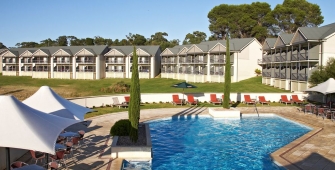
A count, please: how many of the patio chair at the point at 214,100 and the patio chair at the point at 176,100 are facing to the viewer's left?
0

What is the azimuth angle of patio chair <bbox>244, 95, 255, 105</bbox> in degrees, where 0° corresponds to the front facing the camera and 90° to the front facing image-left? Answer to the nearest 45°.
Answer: approximately 315°

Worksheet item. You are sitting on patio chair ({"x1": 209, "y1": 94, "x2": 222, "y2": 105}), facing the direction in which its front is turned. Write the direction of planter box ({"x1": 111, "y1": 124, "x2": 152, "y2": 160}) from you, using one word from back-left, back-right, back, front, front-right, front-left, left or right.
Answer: front-right

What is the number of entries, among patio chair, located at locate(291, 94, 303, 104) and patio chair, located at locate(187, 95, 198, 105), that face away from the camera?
0

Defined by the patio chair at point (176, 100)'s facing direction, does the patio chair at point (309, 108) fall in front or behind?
in front

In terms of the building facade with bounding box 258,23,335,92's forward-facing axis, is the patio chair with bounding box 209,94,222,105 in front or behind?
in front

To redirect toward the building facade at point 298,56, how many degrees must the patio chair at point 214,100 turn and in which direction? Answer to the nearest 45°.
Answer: approximately 90° to its left

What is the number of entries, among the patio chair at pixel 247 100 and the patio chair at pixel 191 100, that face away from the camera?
0

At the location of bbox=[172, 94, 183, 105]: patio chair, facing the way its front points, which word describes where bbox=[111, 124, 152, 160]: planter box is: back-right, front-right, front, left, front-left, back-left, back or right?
front-right

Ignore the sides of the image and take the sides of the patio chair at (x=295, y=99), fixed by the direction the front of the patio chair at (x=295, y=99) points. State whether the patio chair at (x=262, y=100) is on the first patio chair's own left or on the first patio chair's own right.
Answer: on the first patio chair's own right

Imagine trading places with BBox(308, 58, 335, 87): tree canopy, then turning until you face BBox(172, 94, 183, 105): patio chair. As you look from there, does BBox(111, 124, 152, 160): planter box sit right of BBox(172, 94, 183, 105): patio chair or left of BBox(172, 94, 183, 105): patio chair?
left

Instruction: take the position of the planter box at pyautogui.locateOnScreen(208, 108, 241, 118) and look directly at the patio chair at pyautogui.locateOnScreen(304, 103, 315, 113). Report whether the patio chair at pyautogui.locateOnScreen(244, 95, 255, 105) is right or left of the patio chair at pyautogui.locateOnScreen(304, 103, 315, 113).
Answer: left

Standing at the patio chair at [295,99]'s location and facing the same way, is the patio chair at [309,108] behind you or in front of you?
in front

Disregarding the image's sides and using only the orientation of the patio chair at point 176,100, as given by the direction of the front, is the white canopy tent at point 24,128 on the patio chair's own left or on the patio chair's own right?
on the patio chair's own right

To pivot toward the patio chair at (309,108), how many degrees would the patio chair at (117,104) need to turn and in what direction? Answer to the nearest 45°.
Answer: approximately 45° to its left
